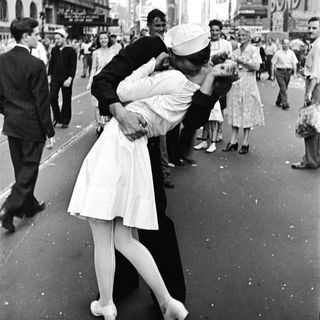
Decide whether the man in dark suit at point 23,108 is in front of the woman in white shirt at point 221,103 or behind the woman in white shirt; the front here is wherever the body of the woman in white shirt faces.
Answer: in front

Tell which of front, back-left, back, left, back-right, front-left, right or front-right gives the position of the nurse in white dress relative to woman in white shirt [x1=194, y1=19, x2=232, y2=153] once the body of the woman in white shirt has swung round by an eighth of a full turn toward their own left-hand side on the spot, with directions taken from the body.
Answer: front

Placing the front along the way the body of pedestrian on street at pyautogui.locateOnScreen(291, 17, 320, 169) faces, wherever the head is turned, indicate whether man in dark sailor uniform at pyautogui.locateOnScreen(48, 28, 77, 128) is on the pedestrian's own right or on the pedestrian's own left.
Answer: on the pedestrian's own right

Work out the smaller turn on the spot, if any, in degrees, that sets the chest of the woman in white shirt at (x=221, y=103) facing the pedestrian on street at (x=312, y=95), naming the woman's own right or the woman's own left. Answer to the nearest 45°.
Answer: approximately 90° to the woman's own left

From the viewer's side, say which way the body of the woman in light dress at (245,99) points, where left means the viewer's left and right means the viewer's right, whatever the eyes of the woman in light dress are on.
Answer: facing the viewer and to the left of the viewer

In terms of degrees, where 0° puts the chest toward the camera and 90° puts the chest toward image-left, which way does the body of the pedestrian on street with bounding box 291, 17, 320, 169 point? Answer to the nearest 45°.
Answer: approximately 45°

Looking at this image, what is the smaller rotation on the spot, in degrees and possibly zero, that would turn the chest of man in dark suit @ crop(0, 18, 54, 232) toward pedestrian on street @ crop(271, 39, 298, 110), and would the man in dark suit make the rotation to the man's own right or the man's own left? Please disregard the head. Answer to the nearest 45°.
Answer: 0° — they already face them

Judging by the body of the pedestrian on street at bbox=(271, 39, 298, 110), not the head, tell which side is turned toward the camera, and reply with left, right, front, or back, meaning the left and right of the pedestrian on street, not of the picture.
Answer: front

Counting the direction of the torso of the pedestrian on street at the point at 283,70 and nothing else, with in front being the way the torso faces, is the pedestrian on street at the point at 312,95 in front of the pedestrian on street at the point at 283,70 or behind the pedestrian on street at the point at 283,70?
in front

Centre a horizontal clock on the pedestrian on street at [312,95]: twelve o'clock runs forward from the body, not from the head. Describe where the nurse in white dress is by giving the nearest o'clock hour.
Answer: The nurse in white dress is roughly at 11 o'clock from the pedestrian on street.

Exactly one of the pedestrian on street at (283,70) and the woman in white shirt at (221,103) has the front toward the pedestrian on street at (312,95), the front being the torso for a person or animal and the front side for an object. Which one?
the pedestrian on street at (283,70)
